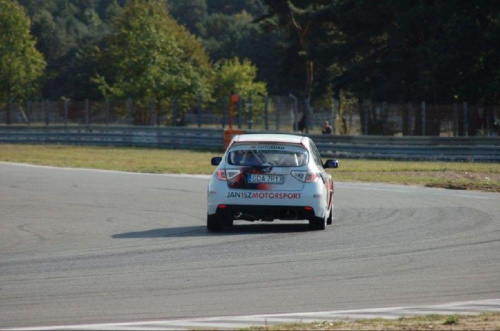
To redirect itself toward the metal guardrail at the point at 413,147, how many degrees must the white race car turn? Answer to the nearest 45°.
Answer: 0° — it already faces it

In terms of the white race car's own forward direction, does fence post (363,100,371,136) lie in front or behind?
in front

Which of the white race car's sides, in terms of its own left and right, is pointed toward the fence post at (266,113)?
front

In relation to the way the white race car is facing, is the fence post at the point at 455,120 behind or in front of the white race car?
in front

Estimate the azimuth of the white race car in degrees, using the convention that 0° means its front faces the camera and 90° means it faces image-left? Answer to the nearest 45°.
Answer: approximately 180°
